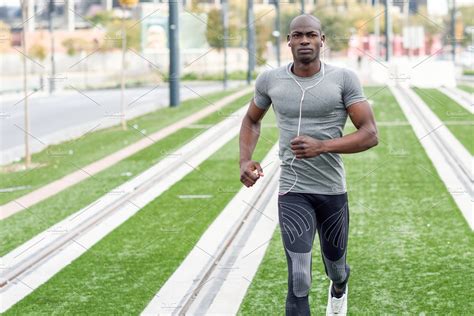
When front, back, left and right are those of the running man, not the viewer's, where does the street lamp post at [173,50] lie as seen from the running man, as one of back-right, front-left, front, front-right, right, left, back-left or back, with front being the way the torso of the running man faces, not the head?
back

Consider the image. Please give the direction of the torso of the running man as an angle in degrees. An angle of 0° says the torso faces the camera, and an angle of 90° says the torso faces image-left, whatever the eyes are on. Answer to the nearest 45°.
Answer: approximately 0°
